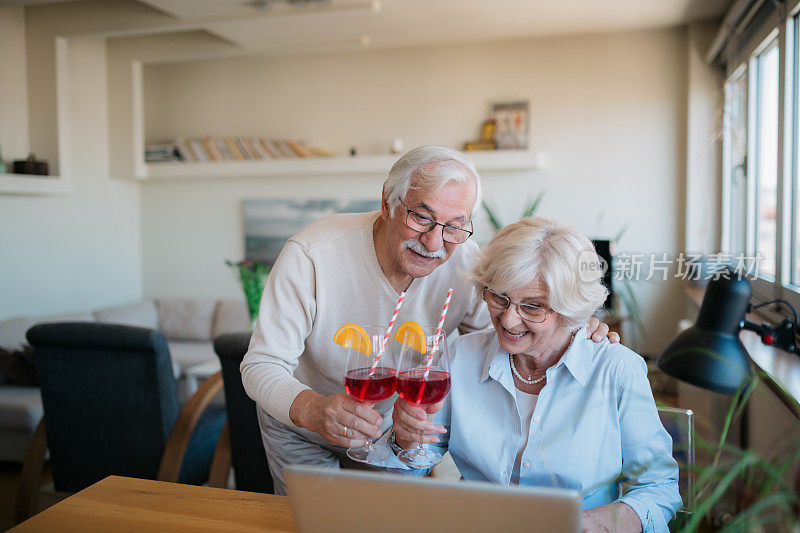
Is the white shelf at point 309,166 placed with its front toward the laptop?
yes

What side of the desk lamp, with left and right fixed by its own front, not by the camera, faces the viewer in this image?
left

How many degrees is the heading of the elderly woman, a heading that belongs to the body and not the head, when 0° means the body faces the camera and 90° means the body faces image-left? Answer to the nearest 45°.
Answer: approximately 45°

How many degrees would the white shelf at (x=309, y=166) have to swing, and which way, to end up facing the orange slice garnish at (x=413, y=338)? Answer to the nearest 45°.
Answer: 0° — it already faces it

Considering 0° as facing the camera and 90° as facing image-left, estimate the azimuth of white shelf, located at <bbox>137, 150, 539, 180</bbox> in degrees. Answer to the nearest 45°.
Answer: approximately 0°

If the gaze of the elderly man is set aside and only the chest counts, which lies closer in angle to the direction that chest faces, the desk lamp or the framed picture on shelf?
the desk lamp

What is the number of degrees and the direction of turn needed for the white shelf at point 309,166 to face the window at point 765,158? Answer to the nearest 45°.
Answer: approximately 45° to its left
